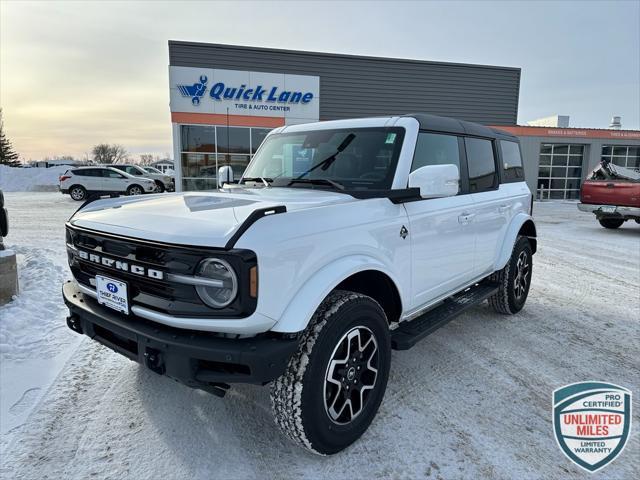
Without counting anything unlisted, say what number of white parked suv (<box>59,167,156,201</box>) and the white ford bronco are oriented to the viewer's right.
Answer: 1

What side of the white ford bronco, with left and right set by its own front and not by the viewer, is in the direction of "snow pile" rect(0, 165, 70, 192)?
right

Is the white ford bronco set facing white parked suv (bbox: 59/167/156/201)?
no

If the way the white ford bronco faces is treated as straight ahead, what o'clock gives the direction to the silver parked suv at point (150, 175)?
The silver parked suv is roughly at 4 o'clock from the white ford bronco.

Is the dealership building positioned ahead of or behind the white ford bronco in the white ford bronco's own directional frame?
behind

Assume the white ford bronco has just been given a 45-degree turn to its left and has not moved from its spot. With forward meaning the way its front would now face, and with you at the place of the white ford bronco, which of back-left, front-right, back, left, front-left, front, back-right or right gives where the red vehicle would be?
back-left

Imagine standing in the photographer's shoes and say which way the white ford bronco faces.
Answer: facing the viewer and to the left of the viewer

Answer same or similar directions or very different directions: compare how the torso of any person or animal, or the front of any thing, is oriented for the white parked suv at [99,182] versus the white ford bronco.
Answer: very different directions

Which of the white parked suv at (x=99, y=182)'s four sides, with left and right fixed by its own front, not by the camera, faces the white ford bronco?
right

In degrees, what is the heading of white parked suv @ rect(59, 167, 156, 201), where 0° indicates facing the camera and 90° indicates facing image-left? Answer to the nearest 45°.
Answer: approximately 270°

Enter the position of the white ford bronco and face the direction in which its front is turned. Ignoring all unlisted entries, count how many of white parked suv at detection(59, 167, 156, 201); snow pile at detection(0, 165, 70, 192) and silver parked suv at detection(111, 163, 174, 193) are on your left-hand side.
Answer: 0
